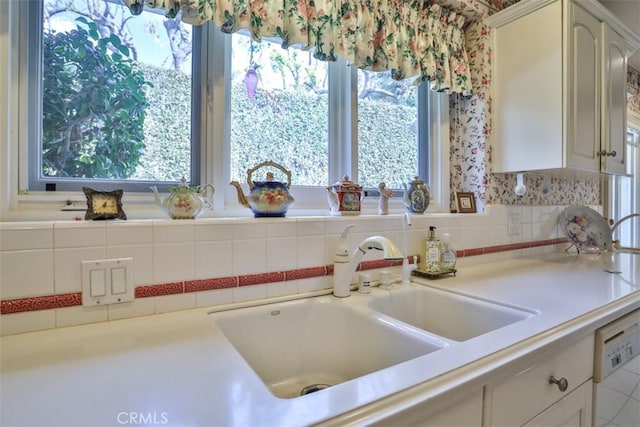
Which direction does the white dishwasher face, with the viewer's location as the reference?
facing the viewer and to the right of the viewer

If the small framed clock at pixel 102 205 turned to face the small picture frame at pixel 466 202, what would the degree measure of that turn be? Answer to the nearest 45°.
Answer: approximately 90° to its left

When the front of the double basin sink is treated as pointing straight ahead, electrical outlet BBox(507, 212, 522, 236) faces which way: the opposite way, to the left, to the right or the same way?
the same way

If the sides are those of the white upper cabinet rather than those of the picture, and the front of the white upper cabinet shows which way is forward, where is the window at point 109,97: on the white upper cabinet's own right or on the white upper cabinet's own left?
on the white upper cabinet's own right

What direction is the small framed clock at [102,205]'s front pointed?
toward the camera

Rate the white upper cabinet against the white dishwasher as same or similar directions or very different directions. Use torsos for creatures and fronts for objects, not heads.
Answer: same or similar directions

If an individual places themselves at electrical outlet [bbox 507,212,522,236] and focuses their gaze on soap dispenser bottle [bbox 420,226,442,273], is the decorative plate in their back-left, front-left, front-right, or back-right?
back-left

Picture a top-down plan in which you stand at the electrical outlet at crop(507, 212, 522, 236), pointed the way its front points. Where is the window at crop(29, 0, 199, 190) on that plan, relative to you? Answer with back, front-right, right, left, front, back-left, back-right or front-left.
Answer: right

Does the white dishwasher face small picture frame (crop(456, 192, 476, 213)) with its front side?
no

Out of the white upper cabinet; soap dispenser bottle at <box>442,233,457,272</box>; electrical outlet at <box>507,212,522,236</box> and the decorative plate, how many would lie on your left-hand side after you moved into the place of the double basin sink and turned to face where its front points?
4

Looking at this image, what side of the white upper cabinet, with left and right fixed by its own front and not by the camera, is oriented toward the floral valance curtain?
right

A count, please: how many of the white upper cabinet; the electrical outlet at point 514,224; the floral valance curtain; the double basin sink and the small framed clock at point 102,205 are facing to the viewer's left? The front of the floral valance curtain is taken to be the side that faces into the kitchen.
0

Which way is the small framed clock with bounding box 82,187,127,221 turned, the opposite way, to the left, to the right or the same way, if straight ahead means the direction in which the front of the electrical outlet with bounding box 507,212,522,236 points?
the same way

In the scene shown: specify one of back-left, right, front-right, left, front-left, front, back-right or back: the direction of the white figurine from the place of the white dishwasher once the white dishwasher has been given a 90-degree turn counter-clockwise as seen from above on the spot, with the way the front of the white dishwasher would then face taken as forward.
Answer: back-left
